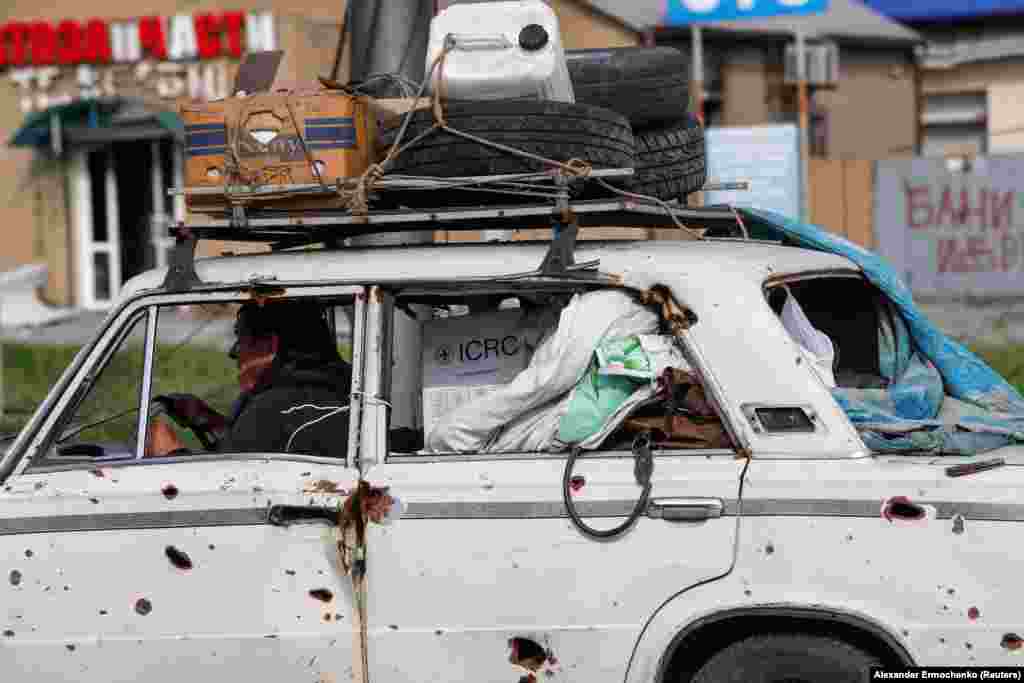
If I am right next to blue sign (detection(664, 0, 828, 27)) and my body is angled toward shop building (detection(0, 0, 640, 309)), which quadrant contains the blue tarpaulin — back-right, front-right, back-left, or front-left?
back-left

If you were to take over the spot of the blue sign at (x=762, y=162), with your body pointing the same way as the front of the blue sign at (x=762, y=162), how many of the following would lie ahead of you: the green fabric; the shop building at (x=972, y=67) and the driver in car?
2

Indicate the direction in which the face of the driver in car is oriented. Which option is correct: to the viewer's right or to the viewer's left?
to the viewer's left

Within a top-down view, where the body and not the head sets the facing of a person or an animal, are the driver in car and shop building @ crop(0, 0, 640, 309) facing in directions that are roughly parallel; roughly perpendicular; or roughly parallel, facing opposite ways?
roughly perpendicular

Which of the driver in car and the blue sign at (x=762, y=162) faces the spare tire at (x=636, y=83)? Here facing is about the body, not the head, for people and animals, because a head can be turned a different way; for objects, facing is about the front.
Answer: the blue sign

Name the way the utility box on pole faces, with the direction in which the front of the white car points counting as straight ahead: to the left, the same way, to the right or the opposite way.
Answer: to the left

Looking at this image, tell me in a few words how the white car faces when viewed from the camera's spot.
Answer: facing to the left of the viewer

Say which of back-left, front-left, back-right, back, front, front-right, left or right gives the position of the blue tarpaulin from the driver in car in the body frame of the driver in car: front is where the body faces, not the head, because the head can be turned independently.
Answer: back

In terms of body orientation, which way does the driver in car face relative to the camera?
to the viewer's left
